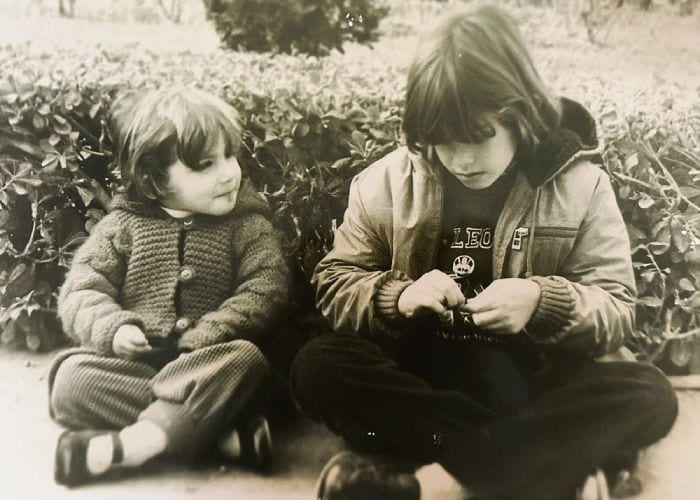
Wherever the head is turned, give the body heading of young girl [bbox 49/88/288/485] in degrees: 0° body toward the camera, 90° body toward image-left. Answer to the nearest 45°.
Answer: approximately 0°

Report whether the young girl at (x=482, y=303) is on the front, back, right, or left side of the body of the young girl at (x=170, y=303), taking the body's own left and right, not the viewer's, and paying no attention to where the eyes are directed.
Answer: left

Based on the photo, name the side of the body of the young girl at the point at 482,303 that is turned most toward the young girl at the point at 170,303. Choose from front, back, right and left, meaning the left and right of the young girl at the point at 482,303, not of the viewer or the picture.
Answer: right

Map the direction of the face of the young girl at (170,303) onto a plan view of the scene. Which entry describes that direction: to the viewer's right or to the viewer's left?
to the viewer's right

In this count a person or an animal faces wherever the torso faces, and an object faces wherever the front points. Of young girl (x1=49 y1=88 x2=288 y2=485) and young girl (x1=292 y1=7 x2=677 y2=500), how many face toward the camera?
2
